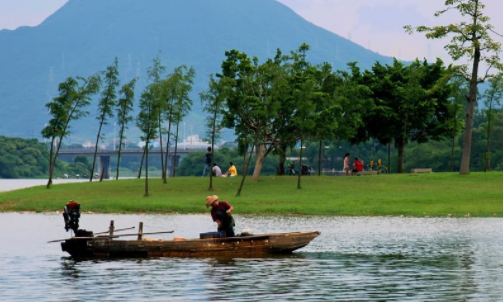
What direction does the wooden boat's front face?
to the viewer's right
